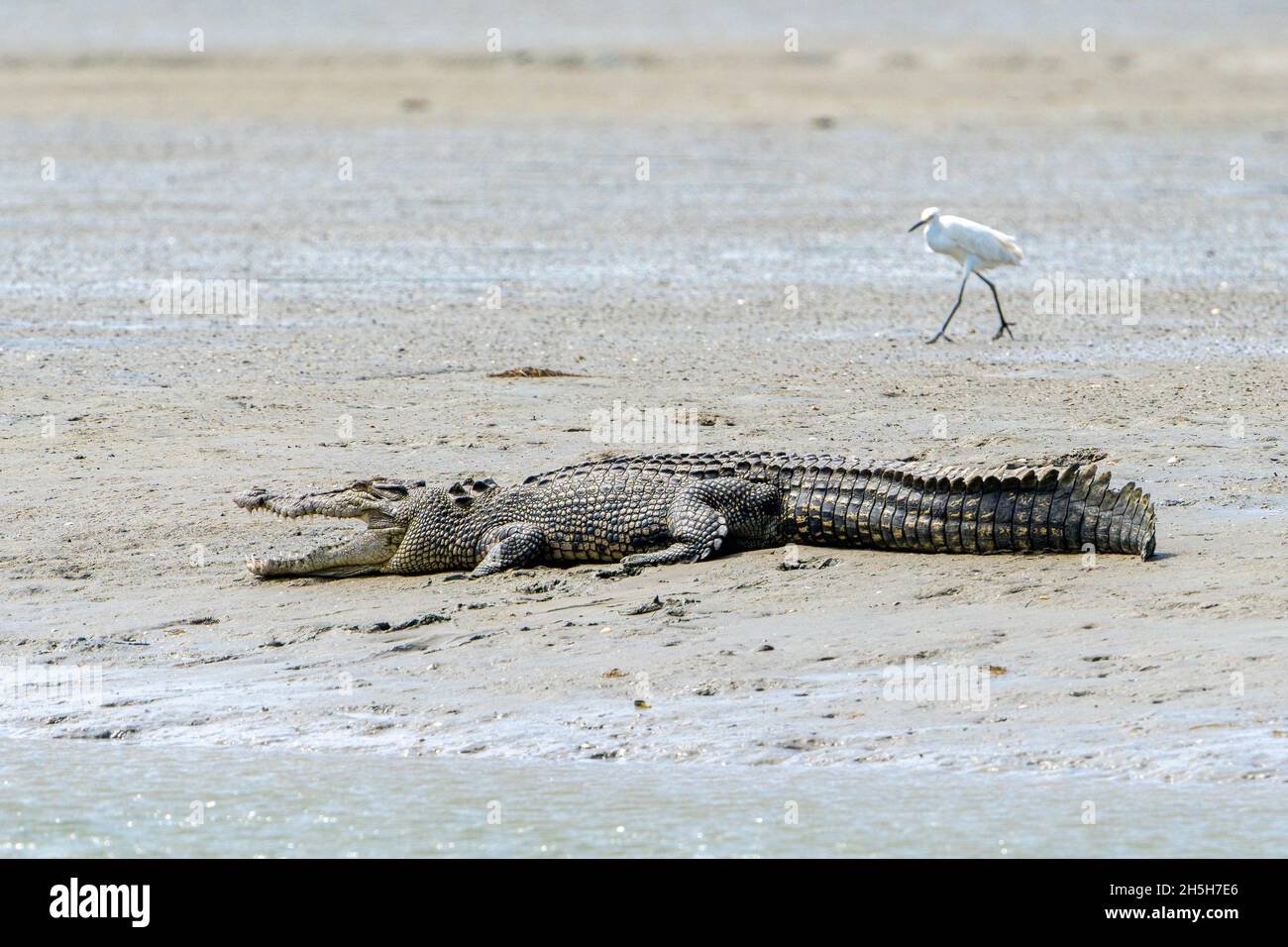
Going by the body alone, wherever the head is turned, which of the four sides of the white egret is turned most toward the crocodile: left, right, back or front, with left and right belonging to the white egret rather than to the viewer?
left

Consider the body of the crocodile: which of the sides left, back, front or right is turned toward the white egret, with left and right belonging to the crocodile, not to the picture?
right

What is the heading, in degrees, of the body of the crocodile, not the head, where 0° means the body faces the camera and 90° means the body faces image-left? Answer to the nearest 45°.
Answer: approximately 90°

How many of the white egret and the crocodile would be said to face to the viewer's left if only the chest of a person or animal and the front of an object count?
2

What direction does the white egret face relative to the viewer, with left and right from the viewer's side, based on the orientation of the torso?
facing to the left of the viewer
